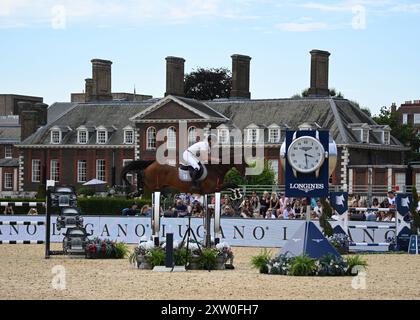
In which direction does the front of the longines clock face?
toward the camera

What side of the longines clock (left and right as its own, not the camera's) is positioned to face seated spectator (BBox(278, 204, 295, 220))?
back

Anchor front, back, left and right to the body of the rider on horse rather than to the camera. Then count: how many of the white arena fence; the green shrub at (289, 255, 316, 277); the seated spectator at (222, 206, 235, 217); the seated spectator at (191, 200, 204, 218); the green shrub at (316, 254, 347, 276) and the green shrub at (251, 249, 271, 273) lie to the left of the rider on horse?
3

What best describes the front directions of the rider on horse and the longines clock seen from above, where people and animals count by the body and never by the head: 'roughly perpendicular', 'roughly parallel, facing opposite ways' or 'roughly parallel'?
roughly perpendicular

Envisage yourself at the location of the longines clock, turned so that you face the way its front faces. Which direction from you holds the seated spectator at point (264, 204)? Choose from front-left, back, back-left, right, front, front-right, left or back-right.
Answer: back

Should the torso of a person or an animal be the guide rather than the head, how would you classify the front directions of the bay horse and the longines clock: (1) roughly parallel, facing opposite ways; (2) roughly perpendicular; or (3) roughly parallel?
roughly perpendicular

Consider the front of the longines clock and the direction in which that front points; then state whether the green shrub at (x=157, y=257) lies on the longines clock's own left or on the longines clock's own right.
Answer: on the longines clock's own right
